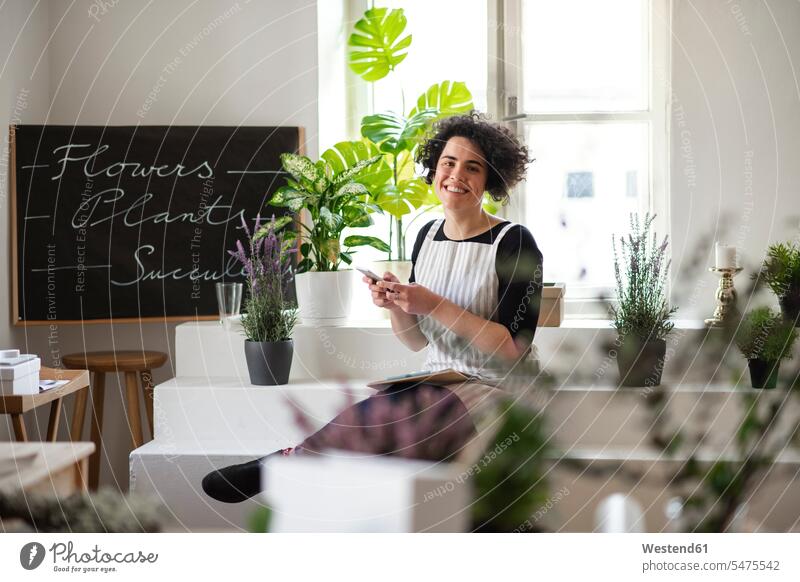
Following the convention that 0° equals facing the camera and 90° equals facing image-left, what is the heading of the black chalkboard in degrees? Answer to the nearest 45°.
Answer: approximately 0°

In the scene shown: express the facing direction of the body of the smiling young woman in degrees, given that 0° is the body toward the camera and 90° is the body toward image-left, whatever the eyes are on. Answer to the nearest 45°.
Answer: approximately 45°

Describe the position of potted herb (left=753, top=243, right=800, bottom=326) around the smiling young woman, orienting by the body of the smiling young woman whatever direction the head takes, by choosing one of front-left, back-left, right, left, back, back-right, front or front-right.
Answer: back-left

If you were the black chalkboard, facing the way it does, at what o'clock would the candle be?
The candle is roughly at 10 o'clock from the black chalkboard.

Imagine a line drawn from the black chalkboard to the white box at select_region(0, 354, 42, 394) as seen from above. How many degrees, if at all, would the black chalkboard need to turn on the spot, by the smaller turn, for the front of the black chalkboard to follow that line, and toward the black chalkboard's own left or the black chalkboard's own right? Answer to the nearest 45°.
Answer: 0° — it already faces it

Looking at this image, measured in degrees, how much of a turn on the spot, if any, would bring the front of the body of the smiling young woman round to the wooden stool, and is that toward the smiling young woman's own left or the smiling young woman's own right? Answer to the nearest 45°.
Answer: approximately 90° to the smiling young woman's own right
